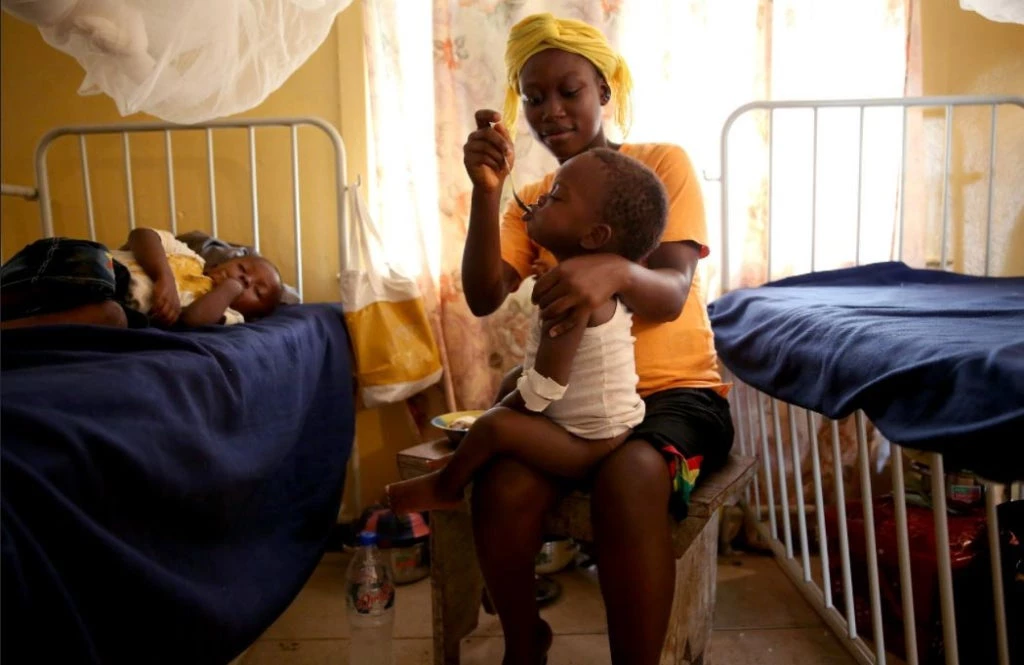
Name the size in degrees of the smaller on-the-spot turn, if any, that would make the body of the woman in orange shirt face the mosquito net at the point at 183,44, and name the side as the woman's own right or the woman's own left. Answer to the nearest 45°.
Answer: approximately 45° to the woman's own right

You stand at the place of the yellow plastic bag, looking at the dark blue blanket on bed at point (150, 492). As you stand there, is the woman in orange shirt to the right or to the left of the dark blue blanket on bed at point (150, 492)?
left

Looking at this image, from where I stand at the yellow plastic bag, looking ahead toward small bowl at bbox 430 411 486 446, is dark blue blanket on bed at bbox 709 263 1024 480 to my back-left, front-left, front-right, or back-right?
front-left

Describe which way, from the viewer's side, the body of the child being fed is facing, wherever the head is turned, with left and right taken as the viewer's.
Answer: facing to the left of the viewer

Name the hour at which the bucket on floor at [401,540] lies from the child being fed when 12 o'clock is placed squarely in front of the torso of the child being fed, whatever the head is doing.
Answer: The bucket on floor is roughly at 2 o'clock from the child being fed.

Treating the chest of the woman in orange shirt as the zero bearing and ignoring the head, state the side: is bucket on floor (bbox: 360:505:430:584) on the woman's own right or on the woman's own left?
on the woman's own right

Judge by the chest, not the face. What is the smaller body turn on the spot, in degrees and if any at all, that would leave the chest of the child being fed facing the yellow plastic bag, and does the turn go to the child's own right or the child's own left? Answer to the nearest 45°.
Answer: approximately 45° to the child's own right

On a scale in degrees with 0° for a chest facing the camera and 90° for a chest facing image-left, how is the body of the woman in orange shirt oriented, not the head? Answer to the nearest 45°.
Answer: approximately 45°

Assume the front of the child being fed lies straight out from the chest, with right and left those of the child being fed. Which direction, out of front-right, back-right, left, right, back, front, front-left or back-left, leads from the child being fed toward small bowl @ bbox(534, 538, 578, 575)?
right

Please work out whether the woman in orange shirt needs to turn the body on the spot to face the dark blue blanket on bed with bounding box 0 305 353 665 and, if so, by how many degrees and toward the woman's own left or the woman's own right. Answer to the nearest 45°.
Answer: approximately 90° to the woman's own right
